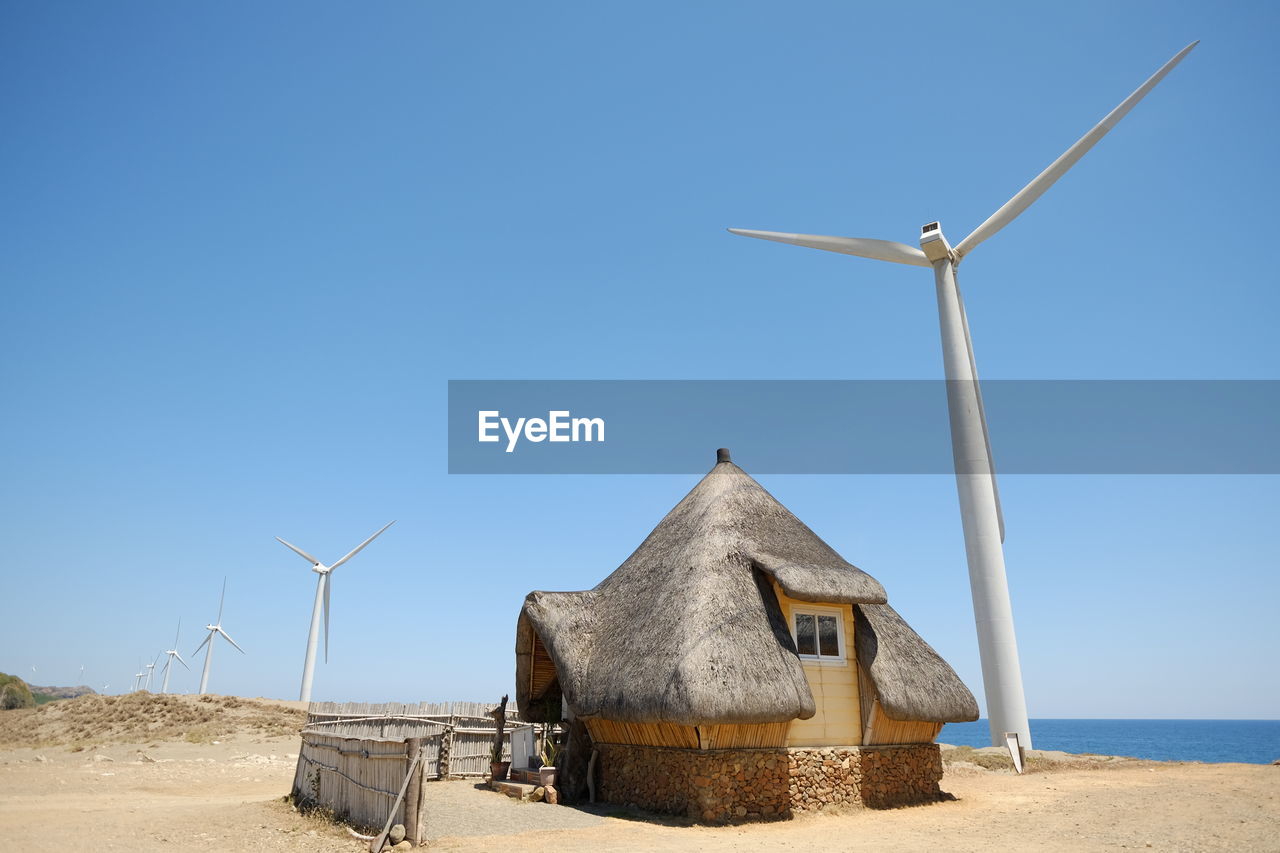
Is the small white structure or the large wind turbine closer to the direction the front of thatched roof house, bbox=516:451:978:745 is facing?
the small white structure

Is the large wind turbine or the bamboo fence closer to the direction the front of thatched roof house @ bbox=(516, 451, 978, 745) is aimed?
the bamboo fence

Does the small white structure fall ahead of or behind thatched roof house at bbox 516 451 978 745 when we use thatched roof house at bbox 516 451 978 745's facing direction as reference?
ahead
